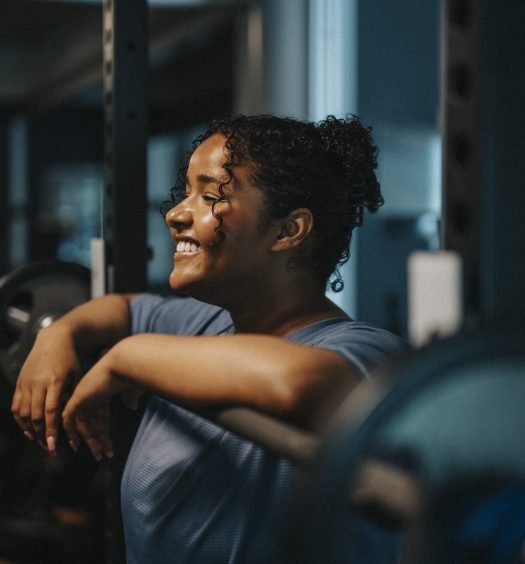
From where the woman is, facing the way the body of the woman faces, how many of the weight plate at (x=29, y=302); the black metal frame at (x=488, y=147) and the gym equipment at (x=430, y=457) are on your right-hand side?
1

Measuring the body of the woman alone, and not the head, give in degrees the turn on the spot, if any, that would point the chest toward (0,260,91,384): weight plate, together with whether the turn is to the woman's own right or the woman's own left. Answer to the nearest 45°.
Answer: approximately 90° to the woman's own right

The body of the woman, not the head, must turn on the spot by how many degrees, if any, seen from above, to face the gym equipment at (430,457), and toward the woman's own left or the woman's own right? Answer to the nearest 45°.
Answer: approximately 45° to the woman's own left

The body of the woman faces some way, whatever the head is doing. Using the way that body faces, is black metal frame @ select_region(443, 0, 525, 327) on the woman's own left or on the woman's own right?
on the woman's own left

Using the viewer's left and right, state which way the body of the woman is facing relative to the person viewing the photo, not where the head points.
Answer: facing the viewer and to the left of the viewer

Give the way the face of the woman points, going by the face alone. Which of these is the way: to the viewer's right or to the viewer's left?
to the viewer's left
